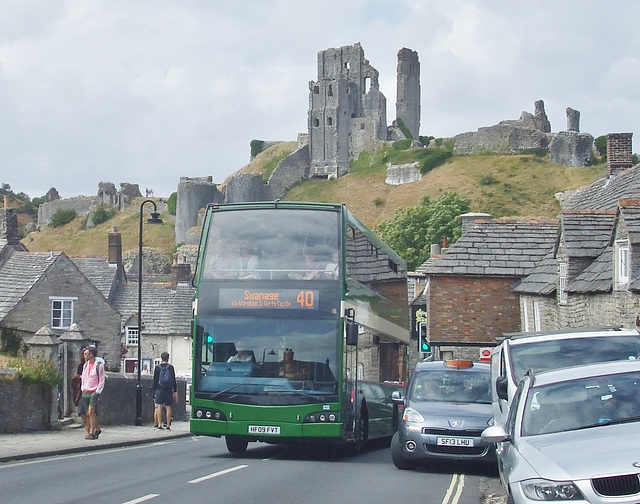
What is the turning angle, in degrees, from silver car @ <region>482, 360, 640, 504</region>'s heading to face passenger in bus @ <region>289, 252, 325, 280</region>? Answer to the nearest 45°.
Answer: approximately 180°

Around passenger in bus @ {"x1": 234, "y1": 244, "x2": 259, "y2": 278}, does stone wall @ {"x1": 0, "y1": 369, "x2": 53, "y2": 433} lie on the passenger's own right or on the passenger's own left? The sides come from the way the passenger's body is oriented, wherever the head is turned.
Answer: on the passenger's own right

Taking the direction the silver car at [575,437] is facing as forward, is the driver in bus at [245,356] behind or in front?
behind

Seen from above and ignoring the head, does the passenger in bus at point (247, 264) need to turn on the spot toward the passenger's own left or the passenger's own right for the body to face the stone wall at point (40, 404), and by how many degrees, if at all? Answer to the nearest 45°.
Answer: approximately 135° to the passenger's own right

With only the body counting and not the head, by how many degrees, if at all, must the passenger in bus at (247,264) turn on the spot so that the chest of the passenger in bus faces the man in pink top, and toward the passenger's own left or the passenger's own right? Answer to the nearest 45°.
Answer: approximately 135° to the passenger's own right

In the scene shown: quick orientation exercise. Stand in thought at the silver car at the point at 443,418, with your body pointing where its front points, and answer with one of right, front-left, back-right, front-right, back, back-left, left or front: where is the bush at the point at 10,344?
back-right

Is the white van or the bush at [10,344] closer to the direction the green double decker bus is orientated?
the white van

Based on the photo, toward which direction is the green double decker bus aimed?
toward the camera

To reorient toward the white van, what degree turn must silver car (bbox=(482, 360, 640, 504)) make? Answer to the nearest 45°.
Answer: approximately 135° to its left

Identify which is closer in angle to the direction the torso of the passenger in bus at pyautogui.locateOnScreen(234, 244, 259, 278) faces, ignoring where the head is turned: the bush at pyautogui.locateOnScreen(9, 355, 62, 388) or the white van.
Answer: the white van

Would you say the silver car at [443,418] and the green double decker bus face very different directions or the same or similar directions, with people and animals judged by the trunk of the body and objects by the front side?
same or similar directions

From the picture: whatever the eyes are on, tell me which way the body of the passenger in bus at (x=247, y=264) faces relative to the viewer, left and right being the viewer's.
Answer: facing the viewer

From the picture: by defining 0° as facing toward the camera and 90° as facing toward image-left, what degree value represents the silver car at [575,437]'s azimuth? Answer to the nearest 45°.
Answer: approximately 315°

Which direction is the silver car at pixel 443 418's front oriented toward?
toward the camera

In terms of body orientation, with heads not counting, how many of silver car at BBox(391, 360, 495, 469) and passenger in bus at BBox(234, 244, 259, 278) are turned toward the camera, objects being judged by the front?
2

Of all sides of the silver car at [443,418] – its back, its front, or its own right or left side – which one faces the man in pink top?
right
